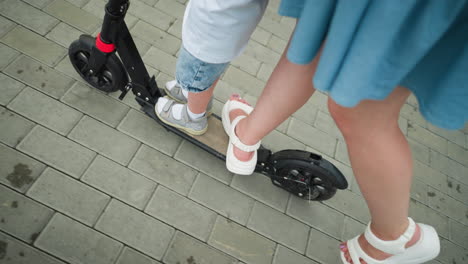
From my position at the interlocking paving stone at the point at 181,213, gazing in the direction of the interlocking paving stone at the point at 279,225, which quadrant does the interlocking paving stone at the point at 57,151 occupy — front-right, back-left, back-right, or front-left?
back-left

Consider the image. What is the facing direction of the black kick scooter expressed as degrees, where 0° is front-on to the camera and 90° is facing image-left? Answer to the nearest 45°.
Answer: approximately 135°

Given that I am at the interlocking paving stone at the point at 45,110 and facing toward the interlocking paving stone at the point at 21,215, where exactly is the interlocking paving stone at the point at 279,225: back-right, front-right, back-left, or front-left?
front-left
